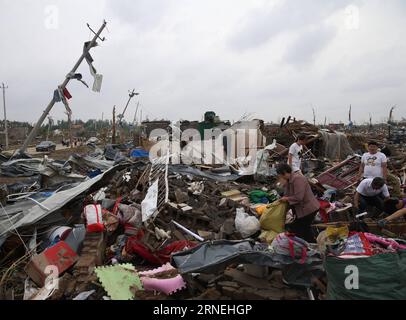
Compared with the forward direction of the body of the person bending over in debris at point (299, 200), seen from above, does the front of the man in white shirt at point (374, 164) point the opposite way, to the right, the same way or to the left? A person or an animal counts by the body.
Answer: to the left

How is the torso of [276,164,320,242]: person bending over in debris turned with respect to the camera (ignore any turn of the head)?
to the viewer's left

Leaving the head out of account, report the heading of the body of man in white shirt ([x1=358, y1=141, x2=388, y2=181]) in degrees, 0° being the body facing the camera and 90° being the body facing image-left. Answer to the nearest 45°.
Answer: approximately 0°

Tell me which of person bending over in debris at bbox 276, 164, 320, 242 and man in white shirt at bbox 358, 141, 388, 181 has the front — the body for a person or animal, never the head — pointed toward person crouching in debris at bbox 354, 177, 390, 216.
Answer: the man in white shirt

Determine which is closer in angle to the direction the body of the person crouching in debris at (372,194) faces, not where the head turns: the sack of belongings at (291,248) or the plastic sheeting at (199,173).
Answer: the sack of belongings

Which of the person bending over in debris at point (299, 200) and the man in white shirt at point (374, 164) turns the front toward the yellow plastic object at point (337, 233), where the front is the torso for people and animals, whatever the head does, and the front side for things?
the man in white shirt

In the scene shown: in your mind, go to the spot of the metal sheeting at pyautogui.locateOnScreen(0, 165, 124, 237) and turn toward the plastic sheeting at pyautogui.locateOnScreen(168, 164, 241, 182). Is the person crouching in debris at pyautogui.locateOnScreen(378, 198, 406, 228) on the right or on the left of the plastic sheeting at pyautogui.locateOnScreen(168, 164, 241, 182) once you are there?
right
